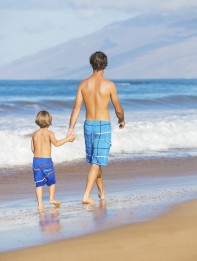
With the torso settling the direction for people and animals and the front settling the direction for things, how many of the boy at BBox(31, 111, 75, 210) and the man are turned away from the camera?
2

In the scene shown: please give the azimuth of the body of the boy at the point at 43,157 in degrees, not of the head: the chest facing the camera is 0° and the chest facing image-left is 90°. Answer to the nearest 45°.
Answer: approximately 180°

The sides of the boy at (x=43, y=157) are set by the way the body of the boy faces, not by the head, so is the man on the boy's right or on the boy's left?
on the boy's right

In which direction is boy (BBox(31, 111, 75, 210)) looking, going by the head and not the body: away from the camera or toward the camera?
away from the camera

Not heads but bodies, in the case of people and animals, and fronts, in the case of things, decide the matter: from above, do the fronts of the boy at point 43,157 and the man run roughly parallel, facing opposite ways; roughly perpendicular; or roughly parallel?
roughly parallel

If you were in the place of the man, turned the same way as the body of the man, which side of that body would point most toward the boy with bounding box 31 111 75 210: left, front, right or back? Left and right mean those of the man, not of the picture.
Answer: left

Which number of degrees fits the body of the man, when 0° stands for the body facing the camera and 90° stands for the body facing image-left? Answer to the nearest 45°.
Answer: approximately 180°

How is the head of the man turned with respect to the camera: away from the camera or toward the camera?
away from the camera
